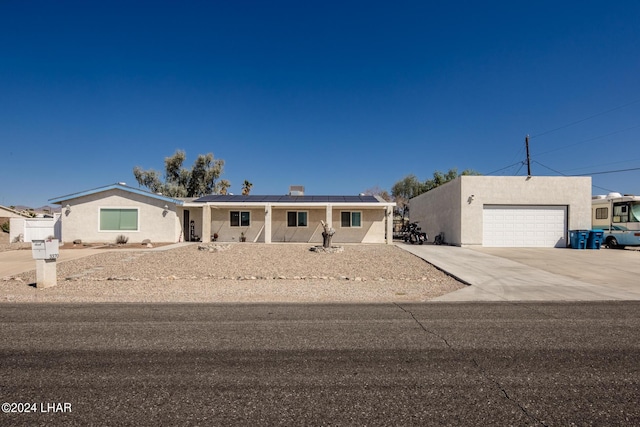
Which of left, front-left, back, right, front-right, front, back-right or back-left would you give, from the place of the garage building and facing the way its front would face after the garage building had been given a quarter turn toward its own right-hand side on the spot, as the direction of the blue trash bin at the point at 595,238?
back

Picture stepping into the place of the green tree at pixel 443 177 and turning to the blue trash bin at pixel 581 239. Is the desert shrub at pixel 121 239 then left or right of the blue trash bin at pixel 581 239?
right

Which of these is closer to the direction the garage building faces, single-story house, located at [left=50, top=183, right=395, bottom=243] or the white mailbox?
the white mailbox

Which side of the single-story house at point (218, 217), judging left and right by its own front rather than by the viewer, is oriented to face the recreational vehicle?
left

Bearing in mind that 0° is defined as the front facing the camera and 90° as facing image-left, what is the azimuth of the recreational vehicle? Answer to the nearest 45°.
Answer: approximately 315°

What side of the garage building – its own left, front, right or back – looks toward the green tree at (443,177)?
back

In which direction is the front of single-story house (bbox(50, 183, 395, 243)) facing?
toward the camera

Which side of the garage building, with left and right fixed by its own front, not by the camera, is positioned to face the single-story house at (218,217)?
right

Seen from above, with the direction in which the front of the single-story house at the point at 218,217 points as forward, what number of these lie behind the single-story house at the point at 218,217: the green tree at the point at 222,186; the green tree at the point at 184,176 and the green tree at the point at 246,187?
3

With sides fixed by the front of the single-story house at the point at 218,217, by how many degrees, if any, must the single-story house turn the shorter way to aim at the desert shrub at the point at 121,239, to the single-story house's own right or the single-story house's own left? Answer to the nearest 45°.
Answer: approximately 90° to the single-story house's own right

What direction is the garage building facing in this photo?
toward the camera

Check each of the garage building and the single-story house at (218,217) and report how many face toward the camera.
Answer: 2

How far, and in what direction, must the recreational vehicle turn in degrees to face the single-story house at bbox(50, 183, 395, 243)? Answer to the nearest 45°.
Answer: approximately 90° to its right
